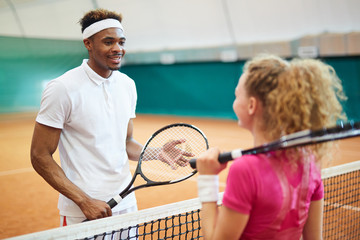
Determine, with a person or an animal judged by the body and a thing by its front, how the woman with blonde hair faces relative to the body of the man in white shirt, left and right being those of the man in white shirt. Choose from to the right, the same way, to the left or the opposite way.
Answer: the opposite way

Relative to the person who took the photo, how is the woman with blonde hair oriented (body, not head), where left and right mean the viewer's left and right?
facing away from the viewer and to the left of the viewer

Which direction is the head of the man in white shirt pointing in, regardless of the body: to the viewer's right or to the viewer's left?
to the viewer's right

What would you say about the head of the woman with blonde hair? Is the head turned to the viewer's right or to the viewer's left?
to the viewer's left

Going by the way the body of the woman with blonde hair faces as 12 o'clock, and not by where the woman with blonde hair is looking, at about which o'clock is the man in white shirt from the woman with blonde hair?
The man in white shirt is roughly at 12 o'clock from the woman with blonde hair.

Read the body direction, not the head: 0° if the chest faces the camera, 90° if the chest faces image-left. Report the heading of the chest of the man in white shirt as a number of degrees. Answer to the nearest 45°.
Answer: approximately 315°
